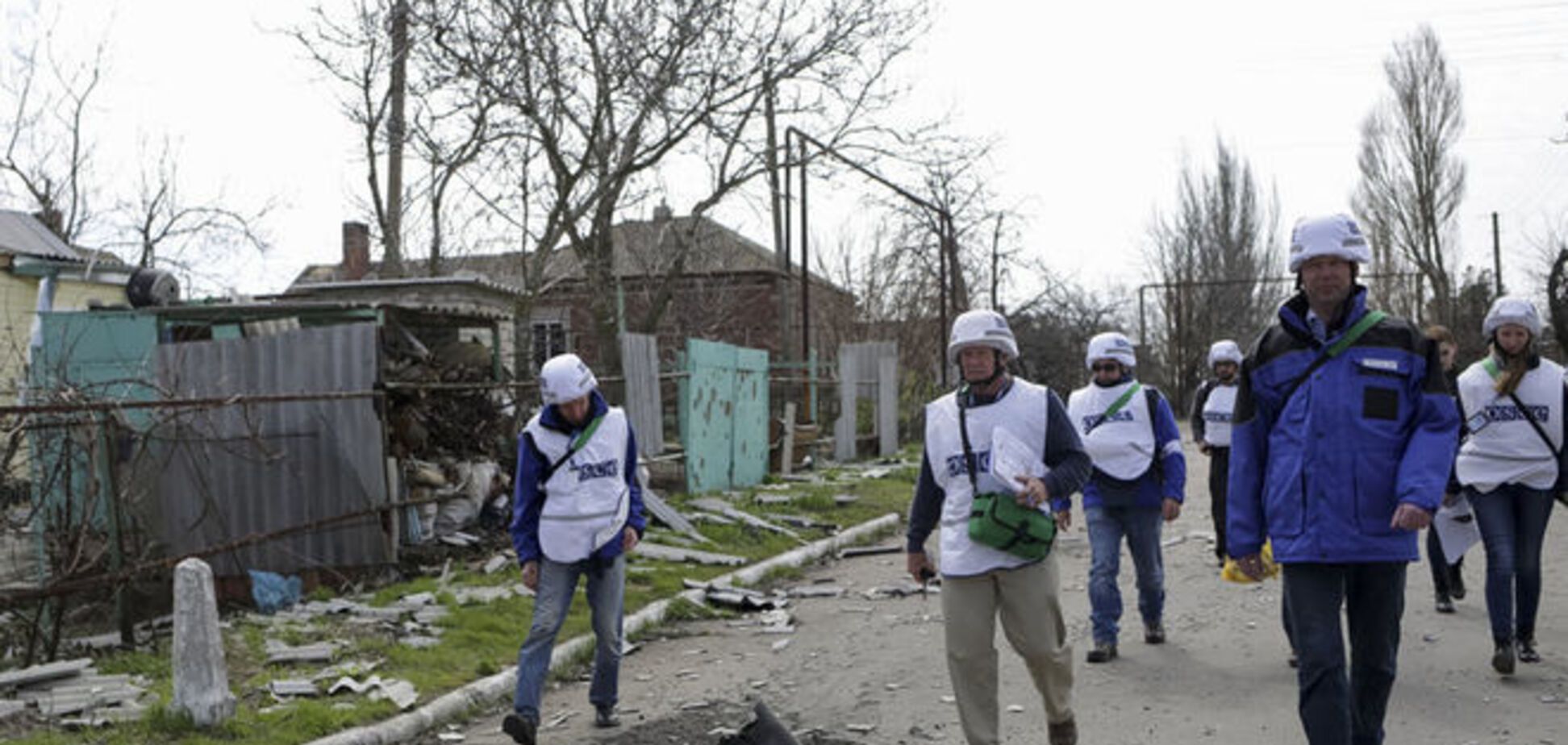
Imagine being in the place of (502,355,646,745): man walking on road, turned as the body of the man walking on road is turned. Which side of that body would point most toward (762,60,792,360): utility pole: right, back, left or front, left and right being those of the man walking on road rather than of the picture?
back

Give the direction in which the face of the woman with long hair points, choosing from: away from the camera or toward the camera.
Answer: toward the camera

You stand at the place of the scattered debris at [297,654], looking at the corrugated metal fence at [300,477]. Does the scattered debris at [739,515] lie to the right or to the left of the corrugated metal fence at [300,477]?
right

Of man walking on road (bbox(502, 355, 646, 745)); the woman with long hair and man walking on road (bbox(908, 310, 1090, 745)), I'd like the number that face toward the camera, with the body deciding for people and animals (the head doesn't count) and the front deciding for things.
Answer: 3

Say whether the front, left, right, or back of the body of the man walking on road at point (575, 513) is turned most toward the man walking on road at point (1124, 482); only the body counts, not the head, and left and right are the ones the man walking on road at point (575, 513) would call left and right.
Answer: left

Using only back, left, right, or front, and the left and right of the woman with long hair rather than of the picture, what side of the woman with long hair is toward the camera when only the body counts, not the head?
front

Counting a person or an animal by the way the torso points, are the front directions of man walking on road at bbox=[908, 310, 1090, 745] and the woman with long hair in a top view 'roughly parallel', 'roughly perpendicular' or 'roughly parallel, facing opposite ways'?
roughly parallel

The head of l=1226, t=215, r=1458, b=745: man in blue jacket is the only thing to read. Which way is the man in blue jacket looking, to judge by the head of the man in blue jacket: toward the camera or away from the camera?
toward the camera

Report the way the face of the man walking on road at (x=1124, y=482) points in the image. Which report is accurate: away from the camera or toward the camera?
toward the camera

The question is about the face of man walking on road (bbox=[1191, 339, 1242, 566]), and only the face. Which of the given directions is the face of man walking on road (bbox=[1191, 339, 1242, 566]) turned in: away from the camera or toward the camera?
toward the camera

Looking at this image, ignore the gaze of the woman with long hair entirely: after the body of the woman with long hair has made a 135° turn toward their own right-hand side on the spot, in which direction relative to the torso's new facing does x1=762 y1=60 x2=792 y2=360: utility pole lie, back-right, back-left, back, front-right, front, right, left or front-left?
front

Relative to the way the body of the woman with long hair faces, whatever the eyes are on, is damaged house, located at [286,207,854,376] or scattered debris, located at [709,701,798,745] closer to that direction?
the scattered debris

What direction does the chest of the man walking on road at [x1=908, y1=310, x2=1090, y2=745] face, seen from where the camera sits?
toward the camera

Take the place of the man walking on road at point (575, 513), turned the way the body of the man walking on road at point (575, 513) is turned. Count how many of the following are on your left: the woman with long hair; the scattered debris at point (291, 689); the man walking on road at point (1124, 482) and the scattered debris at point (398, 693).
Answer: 2

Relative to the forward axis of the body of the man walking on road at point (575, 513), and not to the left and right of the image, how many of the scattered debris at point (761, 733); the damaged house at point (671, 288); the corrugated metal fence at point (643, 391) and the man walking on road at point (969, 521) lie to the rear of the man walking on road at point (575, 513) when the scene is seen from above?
2

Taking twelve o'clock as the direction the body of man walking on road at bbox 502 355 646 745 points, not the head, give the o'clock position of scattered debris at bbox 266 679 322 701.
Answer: The scattered debris is roughly at 4 o'clock from the man walking on road.
